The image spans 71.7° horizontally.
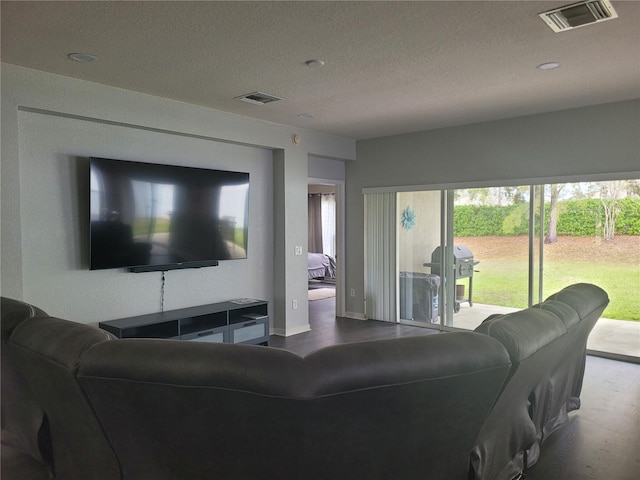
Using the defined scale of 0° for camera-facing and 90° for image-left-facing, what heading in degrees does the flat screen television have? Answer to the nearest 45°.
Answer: approximately 315°

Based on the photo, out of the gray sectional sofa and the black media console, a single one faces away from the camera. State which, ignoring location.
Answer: the gray sectional sofa

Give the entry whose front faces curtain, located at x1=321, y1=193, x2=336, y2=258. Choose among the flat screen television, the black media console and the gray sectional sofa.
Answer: the gray sectional sofa

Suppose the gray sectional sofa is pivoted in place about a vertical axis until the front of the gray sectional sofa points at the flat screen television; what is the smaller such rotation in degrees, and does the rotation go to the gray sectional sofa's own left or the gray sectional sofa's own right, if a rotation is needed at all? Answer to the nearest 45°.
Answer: approximately 45° to the gray sectional sofa's own left

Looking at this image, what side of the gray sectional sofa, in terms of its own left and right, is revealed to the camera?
back

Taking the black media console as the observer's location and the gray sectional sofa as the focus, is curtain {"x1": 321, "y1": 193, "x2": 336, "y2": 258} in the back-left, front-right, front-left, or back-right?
back-left

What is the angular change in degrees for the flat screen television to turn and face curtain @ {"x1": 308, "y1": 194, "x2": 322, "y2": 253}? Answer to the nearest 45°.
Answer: approximately 90° to its left

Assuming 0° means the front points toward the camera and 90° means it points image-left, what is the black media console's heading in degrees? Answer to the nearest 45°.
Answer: approximately 315°

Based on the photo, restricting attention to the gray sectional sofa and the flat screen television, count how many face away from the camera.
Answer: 1

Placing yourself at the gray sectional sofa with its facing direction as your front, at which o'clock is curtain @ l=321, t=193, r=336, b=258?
The curtain is roughly at 12 o'clock from the gray sectional sofa.

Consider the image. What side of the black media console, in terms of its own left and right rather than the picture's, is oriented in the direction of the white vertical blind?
left

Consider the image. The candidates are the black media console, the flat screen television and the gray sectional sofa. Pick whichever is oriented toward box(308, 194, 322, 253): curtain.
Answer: the gray sectional sofa

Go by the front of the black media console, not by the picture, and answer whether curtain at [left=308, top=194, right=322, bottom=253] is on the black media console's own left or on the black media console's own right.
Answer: on the black media console's own left

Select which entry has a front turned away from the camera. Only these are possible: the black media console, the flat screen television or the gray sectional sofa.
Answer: the gray sectional sofa

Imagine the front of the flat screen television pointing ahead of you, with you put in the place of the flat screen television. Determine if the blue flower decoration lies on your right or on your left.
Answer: on your left

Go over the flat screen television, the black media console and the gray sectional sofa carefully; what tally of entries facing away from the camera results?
1
